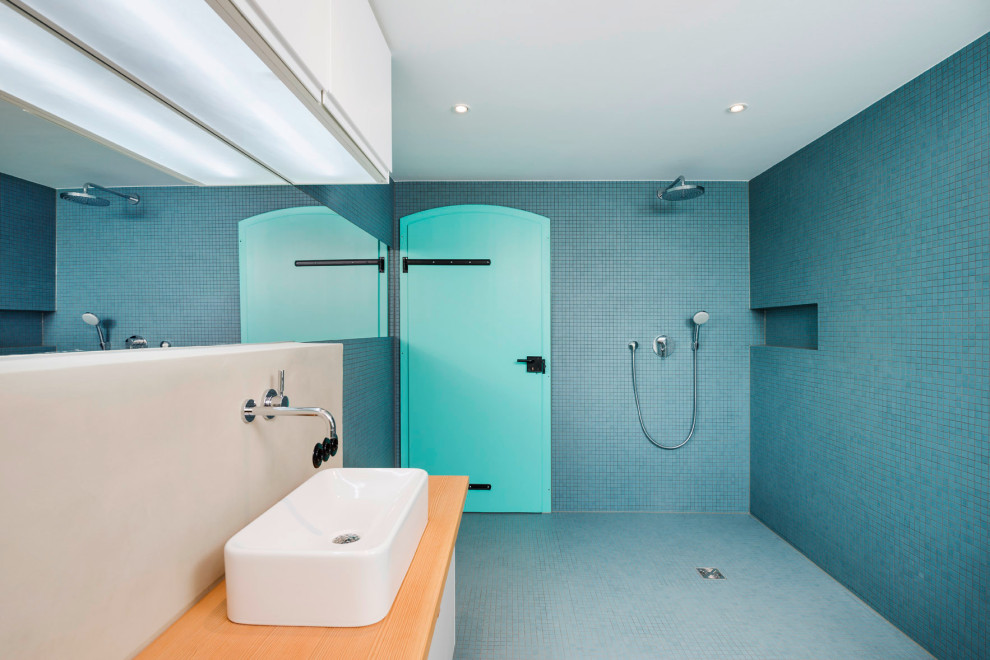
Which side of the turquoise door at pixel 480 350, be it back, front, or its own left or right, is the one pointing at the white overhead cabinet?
front

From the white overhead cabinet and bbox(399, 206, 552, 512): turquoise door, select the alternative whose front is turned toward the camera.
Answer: the turquoise door

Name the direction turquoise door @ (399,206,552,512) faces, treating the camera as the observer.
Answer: facing the viewer

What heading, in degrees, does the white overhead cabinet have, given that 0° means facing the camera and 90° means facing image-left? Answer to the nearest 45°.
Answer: approximately 270°

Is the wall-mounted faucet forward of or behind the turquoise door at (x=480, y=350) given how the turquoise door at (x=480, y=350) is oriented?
forward

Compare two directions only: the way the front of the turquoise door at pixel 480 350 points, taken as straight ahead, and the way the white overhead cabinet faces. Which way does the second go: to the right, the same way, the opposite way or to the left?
to the left

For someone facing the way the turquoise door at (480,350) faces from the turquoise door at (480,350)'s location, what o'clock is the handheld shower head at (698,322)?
The handheld shower head is roughly at 9 o'clock from the turquoise door.

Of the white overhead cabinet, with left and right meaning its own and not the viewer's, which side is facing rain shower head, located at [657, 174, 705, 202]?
front

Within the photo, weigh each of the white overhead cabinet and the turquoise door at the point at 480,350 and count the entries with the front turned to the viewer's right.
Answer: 1

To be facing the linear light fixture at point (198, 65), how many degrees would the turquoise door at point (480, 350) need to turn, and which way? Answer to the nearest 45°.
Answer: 0° — it already faces it
